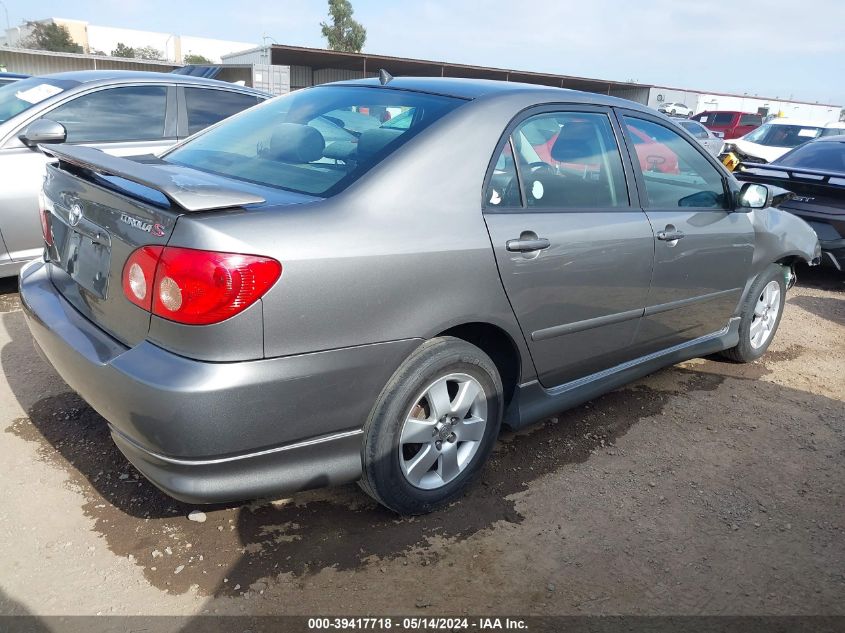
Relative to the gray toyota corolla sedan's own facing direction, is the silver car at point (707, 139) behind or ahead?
ahead

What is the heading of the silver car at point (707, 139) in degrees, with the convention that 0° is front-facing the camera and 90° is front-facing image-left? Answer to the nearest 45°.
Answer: approximately 315°

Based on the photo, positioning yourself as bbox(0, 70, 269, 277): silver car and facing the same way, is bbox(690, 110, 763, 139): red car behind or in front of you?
behind

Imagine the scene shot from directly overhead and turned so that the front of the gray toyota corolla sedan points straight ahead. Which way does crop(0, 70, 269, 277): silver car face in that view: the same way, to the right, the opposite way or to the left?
the opposite way

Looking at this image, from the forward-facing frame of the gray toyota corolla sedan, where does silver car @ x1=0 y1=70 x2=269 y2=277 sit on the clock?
The silver car is roughly at 9 o'clock from the gray toyota corolla sedan.

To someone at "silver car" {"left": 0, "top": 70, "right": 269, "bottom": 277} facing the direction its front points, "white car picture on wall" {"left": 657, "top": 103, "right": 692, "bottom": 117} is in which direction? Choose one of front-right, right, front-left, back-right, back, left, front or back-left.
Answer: back

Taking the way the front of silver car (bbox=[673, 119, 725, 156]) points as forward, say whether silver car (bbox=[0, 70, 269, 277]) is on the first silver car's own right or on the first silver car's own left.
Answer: on the first silver car's own right

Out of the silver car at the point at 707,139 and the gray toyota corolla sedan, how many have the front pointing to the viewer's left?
0

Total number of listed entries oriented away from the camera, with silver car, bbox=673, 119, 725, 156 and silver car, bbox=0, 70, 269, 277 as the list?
0

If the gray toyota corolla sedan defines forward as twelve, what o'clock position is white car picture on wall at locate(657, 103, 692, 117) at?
The white car picture on wall is roughly at 11 o'clock from the gray toyota corolla sedan.

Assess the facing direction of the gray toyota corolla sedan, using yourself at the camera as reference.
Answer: facing away from the viewer and to the right of the viewer
